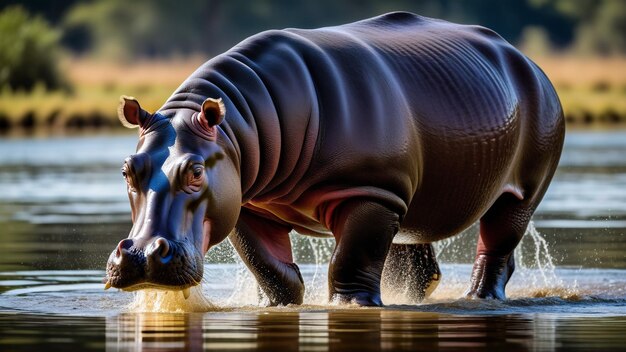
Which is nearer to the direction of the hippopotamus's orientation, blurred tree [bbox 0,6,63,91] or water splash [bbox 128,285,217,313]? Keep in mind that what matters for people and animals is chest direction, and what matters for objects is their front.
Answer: the water splash

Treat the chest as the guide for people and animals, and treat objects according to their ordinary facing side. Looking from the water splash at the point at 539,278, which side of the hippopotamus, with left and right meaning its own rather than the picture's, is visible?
back

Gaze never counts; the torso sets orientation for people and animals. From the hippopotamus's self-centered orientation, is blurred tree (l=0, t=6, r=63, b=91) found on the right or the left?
on its right
